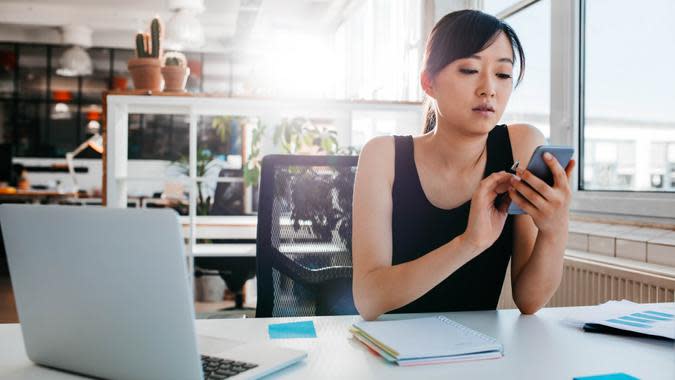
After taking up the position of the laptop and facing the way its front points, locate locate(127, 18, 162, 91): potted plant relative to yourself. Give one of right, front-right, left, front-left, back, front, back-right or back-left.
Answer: front-left

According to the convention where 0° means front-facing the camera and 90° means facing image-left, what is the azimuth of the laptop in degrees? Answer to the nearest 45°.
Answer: approximately 225°

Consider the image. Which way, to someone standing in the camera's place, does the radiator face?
facing the viewer and to the left of the viewer

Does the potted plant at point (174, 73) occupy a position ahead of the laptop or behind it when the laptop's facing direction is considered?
ahead

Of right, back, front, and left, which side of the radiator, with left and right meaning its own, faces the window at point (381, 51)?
right

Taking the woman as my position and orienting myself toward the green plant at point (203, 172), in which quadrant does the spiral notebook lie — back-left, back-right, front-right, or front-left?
back-left

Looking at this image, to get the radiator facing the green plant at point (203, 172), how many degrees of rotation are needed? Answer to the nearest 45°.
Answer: approximately 90° to its right
